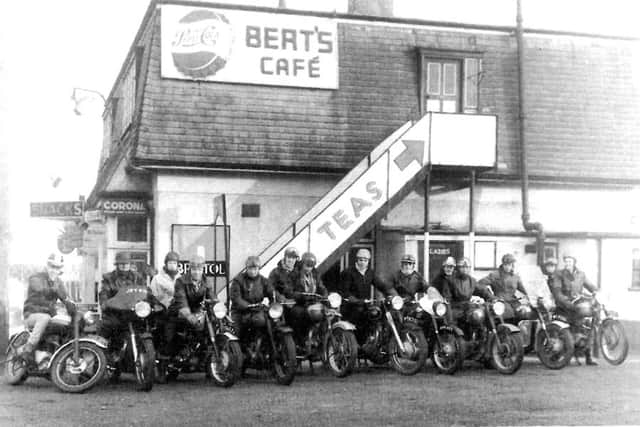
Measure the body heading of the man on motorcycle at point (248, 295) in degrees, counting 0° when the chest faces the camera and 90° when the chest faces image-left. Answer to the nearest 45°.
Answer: approximately 315°

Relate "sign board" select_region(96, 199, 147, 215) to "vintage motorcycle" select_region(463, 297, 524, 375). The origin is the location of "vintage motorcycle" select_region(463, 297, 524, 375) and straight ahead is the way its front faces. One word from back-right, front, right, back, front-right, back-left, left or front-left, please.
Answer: back

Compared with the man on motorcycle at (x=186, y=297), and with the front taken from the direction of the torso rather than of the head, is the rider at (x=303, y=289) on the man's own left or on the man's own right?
on the man's own left

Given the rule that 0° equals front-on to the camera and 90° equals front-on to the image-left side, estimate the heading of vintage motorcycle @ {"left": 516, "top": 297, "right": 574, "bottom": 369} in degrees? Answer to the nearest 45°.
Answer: approximately 315°

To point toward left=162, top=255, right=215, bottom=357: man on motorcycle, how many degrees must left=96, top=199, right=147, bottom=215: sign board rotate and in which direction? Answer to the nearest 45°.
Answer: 0° — it already faces them

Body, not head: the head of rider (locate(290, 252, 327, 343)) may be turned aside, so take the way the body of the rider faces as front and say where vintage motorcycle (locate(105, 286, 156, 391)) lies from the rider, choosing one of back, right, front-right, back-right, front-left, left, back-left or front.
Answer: right

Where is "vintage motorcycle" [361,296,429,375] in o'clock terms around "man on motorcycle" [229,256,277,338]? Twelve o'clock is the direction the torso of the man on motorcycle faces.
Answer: The vintage motorcycle is roughly at 10 o'clock from the man on motorcycle.

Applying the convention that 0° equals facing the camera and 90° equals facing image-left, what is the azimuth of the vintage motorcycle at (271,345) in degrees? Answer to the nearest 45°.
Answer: approximately 315°
